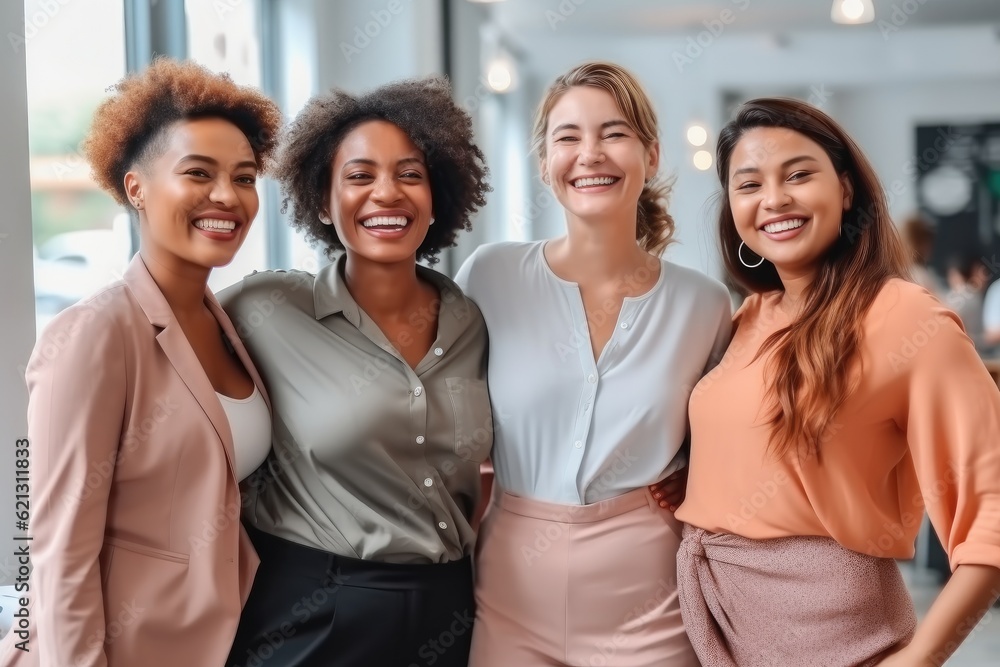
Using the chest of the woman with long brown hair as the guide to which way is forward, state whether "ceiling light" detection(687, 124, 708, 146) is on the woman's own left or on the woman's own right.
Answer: on the woman's own right

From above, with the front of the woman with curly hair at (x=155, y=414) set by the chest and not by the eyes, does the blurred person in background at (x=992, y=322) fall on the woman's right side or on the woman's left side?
on the woman's left side

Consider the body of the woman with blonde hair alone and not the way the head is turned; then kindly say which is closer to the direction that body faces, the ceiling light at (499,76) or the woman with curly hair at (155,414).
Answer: the woman with curly hair

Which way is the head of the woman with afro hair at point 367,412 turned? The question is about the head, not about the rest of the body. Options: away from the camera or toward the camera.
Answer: toward the camera

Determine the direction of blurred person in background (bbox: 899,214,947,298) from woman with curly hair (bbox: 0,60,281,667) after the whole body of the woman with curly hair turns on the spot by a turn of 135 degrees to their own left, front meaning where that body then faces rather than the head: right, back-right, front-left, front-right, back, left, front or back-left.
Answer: front-right

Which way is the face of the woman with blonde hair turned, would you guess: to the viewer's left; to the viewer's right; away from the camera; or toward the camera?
toward the camera

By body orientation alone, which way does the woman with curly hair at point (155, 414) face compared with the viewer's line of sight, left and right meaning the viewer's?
facing the viewer and to the right of the viewer

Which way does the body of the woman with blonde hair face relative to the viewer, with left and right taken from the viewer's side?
facing the viewer

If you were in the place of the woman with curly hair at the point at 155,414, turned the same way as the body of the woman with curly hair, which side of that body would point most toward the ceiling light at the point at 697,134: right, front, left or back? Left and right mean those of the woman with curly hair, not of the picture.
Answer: left

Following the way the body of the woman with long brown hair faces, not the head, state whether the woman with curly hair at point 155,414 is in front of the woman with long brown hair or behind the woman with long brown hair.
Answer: in front

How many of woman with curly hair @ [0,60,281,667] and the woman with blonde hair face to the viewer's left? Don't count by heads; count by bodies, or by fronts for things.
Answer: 0

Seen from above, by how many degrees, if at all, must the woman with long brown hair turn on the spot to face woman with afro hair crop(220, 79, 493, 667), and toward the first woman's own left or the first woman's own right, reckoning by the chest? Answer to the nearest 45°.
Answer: approximately 45° to the first woman's own right

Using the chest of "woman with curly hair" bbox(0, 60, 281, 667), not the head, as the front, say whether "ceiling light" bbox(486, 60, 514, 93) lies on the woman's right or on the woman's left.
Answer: on the woman's left

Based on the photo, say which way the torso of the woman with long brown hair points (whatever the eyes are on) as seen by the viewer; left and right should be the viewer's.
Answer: facing the viewer and to the left of the viewer
